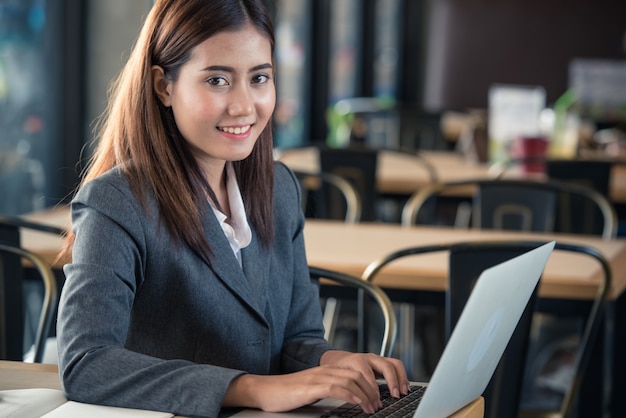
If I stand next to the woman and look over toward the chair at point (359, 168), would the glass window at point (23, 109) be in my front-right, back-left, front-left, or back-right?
front-left

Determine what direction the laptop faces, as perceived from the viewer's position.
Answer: facing away from the viewer and to the left of the viewer

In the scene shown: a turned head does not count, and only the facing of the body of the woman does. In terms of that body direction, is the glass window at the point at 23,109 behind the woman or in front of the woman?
behind

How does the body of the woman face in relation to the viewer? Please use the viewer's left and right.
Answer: facing the viewer and to the right of the viewer

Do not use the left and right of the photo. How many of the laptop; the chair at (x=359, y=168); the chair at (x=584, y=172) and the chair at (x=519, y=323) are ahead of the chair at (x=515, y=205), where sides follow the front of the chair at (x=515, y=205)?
2

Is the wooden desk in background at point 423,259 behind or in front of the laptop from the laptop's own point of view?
in front
